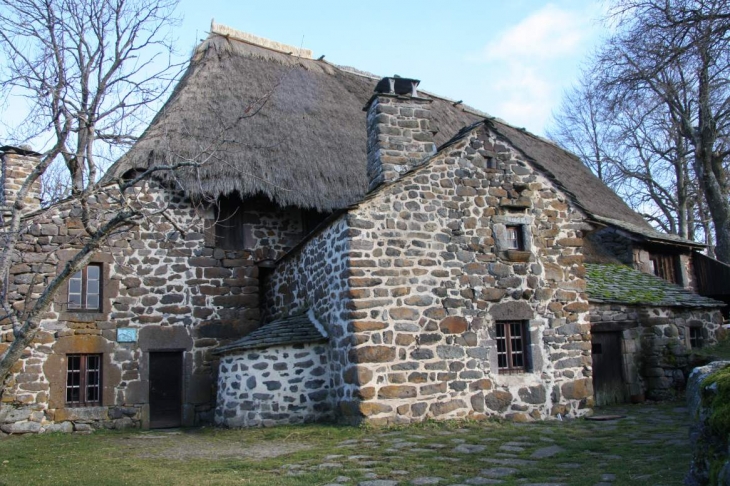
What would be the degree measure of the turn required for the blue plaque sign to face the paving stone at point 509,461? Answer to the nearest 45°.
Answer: approximately 45° to its left

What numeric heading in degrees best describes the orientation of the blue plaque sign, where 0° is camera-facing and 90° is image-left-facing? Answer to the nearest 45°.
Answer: approximately 0°

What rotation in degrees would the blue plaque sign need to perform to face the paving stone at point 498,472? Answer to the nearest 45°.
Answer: approximately 45° to its left

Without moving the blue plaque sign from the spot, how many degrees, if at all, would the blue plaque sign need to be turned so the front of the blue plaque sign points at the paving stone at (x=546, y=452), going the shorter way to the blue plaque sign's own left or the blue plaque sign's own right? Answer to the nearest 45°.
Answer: approximately 45° to the blue plaque sign's own left

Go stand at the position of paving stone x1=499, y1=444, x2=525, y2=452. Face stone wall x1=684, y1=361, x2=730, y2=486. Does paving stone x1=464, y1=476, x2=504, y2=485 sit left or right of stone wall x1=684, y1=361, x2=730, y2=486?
right

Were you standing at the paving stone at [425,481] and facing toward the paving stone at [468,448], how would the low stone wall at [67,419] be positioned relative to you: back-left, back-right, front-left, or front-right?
front-left

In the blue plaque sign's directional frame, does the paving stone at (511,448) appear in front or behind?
in front

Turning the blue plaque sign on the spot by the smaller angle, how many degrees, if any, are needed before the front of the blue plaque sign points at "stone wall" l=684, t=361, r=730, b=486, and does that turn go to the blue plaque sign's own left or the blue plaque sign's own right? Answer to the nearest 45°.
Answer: approximately 45° to the blue plaque sign's own left

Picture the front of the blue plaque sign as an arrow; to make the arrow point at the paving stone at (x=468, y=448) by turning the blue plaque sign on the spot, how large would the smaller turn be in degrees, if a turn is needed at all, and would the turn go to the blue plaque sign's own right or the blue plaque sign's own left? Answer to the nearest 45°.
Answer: approximately 45° to the blue plaque sign's own left

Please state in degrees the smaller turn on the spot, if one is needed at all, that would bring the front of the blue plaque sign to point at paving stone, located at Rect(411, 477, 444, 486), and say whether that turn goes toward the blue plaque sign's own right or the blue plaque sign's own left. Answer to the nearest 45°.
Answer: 0° — it already faces it
